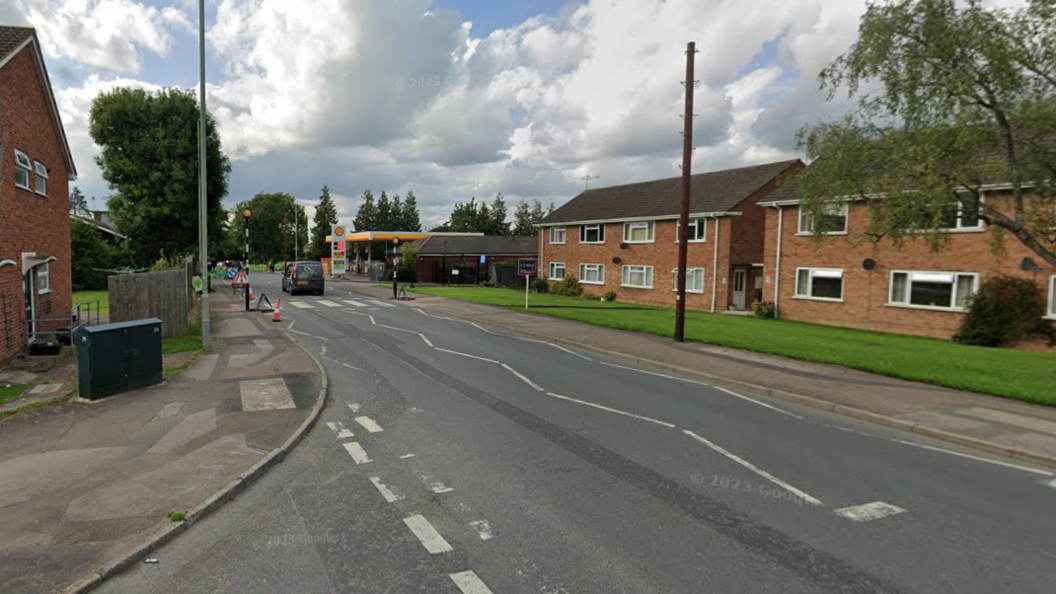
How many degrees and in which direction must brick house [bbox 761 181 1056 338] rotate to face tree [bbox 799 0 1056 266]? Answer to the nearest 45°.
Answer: approximately 45° to its left

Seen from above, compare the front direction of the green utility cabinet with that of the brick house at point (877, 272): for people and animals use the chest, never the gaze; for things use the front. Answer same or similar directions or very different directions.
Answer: very different directions

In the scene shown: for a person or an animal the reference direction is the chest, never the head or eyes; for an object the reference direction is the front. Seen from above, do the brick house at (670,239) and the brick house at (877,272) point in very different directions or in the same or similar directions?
same or similar directions

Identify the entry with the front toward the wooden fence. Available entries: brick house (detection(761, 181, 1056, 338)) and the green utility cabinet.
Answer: the brick house

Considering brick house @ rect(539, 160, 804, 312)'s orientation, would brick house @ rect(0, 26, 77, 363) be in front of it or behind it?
in front

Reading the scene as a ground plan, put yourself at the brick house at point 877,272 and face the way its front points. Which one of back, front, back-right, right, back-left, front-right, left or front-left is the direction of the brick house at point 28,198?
front

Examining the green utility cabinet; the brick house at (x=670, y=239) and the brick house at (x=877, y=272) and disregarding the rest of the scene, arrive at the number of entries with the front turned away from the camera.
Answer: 0

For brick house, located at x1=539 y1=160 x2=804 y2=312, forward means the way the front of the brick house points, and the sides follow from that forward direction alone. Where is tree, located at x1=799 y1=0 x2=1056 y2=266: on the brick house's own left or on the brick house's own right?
on the brick house's own left

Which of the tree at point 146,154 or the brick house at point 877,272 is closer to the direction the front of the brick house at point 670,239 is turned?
the tree

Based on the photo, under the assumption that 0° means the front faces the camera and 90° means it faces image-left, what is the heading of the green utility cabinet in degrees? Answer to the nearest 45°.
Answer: approximately 315°

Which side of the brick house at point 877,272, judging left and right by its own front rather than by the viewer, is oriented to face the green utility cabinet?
front

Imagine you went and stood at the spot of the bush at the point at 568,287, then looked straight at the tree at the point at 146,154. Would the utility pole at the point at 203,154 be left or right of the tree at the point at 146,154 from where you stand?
left

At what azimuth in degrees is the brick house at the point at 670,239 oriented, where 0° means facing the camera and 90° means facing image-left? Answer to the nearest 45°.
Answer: approximately 45°

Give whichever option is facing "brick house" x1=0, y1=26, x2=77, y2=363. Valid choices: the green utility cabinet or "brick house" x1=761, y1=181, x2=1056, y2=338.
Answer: "brick house" x1=761, y1=181, x2=1056, y2=338

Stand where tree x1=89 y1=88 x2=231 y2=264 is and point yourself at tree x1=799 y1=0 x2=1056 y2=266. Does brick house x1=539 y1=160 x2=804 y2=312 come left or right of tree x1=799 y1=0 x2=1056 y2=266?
left

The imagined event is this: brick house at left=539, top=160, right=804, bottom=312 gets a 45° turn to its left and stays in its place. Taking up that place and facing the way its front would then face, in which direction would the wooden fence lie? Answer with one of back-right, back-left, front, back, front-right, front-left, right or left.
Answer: front-right

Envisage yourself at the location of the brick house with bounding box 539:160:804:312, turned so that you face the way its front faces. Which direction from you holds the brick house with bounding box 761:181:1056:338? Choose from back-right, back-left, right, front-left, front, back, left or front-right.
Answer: left

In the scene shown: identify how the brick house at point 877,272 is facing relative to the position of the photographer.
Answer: facing the viewer and to the left of the viewer
